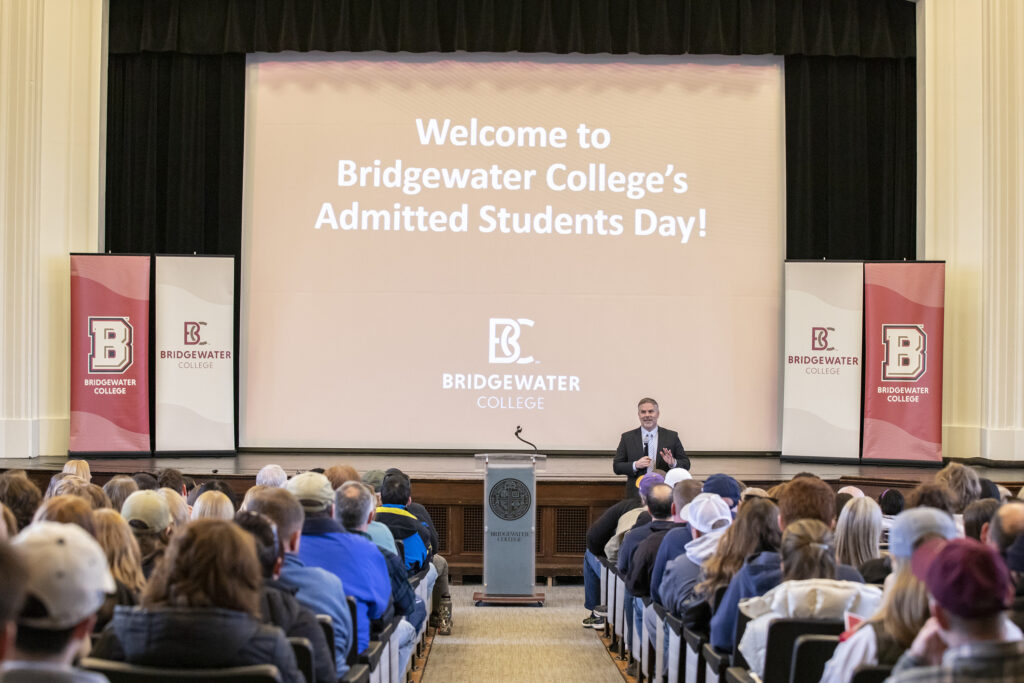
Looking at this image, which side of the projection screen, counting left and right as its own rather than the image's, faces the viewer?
front

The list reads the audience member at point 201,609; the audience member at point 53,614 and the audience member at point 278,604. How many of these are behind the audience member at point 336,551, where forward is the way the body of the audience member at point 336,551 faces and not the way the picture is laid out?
3

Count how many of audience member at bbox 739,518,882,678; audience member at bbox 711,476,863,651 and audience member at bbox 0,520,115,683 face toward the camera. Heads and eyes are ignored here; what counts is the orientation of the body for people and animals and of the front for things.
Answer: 0

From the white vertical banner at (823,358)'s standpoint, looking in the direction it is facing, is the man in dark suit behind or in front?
in front

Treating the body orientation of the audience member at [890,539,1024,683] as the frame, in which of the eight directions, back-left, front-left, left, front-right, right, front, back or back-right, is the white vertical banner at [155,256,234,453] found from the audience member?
front

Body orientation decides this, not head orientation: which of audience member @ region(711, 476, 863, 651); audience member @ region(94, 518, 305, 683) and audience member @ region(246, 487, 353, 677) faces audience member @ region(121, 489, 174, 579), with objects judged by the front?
audience member @ region(94, 518, 305, 683)

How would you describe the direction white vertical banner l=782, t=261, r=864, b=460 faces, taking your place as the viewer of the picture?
facing the viewer

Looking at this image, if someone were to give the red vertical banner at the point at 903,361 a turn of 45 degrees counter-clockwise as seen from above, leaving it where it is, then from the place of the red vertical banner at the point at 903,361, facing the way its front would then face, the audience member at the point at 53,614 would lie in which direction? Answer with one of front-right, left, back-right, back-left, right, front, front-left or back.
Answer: front-right

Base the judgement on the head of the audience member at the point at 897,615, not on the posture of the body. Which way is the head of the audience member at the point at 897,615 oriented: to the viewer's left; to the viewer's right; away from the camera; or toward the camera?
away from the camera

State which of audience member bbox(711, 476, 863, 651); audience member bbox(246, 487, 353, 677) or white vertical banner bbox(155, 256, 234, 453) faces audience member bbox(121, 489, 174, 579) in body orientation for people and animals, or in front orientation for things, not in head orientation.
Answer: the white vertical banner

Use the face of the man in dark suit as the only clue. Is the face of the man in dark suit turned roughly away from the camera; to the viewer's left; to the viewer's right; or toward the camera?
toward the camera

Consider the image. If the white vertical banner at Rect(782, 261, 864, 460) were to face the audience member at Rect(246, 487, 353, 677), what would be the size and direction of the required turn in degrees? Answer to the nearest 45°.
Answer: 0° — it already faces them

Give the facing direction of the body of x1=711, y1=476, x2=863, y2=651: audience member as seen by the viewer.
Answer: away from the camera

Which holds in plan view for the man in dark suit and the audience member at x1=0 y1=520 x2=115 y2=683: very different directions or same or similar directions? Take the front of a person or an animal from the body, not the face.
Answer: very different directions

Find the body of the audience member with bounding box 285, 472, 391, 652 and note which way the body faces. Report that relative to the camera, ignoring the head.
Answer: away from the camera

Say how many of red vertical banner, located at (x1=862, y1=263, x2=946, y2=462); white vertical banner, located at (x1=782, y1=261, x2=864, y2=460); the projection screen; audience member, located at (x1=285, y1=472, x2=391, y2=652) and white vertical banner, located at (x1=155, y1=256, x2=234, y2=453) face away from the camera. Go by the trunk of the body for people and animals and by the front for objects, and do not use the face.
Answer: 1

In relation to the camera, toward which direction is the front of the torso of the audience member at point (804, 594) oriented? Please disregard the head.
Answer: away from the camera

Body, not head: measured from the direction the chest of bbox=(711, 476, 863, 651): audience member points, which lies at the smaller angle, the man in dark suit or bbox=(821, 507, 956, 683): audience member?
the man in dark suit

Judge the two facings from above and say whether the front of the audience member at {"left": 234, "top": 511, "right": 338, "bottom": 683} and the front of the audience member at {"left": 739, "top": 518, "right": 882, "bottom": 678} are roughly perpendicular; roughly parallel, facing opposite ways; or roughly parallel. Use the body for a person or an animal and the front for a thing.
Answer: roughly parallel

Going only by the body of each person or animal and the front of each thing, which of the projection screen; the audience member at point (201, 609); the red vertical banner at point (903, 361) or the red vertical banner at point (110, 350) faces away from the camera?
the audience member

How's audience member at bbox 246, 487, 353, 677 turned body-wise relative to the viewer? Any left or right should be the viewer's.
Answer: facing away from the viewer and to the right of the viewer

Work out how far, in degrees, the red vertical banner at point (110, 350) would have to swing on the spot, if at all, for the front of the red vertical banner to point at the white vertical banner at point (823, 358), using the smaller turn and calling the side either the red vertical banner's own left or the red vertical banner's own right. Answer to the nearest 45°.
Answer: approximately 90° to the red vertical banner's own left
